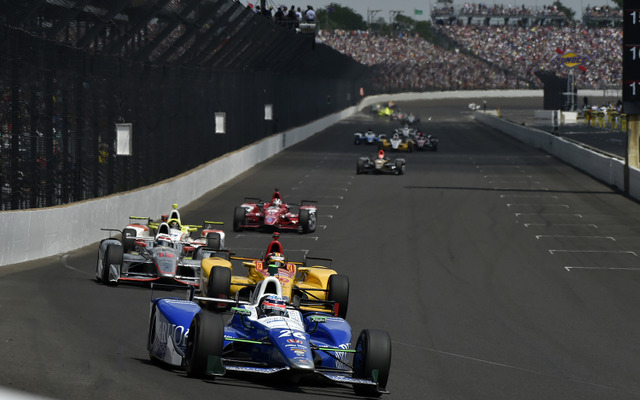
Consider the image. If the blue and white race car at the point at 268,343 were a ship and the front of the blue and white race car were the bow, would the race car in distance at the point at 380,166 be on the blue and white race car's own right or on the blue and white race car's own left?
on the blue and white race car's own left

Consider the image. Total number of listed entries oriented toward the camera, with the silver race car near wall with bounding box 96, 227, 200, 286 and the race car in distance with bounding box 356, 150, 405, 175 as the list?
2

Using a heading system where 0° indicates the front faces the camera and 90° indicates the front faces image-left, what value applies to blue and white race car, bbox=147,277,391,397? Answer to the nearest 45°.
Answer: approximately 315°

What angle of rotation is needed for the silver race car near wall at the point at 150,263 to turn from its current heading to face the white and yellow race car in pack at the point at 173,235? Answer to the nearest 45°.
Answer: approximately 180°

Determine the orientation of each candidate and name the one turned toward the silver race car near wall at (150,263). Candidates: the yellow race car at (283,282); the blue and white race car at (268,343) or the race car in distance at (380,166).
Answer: the race car in distance at (380,166)

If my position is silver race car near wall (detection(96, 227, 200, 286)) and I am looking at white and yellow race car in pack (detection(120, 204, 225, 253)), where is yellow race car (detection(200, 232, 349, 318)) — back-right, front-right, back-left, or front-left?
back-right

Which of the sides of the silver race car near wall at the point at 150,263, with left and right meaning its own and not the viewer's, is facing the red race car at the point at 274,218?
back

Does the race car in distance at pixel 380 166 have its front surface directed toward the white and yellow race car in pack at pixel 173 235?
yes

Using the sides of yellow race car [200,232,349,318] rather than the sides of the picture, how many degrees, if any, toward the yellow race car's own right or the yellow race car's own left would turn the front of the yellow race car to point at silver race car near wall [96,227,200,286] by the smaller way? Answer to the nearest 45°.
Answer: approximately 135° to the yellow race car's own right

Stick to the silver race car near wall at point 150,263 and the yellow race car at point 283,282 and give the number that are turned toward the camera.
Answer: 2

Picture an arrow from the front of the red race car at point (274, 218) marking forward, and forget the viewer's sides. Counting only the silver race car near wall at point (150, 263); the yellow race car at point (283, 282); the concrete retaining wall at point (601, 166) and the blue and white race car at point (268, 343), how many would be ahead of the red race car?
3
